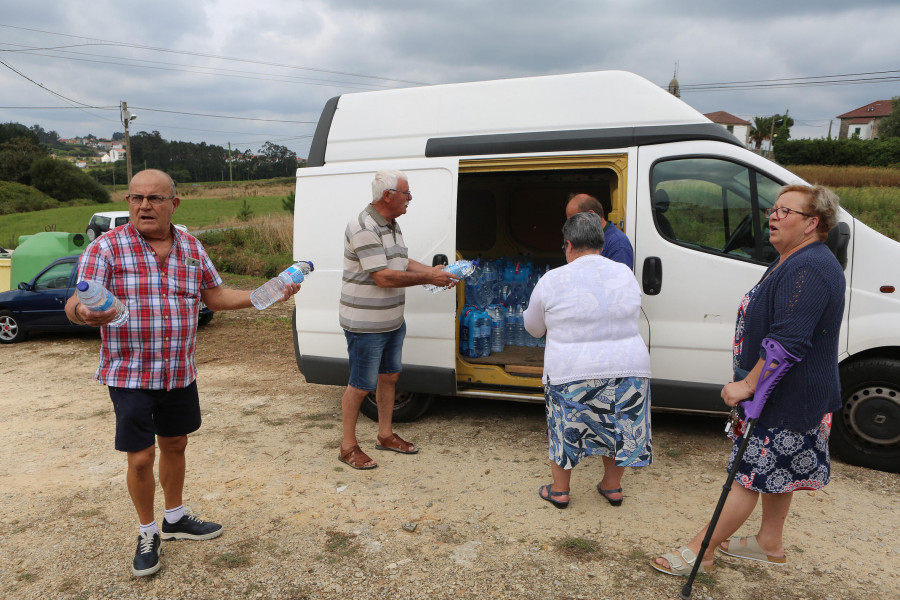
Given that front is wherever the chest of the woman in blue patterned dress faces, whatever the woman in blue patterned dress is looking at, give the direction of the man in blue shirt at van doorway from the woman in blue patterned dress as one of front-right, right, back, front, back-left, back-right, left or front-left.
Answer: front-right

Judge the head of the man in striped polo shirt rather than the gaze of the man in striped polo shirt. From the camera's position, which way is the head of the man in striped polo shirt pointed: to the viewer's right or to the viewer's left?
to the viewer's right

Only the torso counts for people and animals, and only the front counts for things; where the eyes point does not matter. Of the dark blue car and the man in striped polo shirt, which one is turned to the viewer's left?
the dark blue car

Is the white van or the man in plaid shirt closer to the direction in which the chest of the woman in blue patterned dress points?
the man in plaid shirt

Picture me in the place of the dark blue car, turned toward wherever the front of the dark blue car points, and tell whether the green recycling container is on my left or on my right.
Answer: on my right

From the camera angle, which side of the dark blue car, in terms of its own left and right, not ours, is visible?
left

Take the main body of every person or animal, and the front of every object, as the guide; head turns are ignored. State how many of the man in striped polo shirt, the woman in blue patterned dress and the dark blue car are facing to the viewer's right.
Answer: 1

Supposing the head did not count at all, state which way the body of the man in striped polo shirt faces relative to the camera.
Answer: to the viewer's right

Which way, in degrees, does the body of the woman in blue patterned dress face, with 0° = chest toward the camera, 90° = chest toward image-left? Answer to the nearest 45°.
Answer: approximately 90°

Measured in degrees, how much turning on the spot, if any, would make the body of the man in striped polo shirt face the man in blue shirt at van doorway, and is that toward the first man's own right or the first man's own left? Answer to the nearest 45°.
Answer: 0° — they already face them

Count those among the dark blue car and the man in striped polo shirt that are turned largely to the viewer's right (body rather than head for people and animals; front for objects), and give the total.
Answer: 1

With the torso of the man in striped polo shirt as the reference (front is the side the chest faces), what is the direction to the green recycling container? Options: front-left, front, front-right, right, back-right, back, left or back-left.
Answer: back-left

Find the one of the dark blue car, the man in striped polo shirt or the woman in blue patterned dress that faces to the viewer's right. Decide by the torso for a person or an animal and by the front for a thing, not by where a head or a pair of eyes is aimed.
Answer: the man in striped polo shirt

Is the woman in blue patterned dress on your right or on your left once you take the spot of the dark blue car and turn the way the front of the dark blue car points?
on your left

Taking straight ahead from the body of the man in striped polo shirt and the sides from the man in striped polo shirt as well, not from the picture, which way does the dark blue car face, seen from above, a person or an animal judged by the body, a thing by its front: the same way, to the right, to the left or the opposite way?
the opposite way
